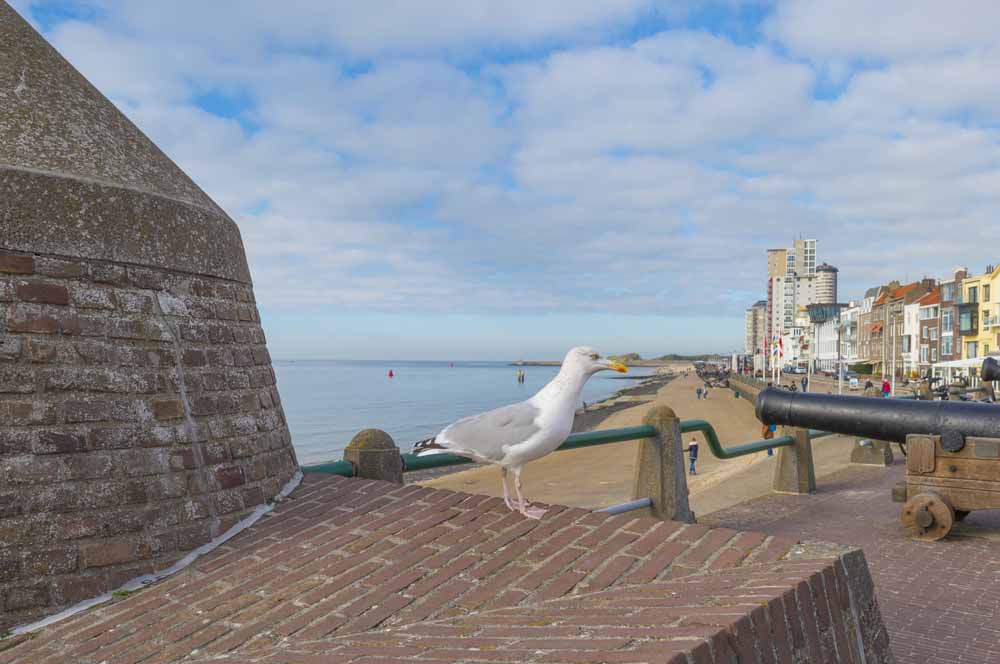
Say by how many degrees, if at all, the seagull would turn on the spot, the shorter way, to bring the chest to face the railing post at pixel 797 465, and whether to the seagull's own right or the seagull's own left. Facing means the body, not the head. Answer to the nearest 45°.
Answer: approximately 45° to the seagull's own left

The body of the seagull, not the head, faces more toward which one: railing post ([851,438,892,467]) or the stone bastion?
the railing post

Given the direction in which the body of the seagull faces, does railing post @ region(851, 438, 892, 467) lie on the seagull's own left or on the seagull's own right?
on the seagull's own left

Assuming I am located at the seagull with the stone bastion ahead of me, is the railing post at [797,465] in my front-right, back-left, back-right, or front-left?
back-right

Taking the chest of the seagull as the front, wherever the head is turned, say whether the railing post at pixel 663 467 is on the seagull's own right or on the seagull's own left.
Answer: on the seagull's own left

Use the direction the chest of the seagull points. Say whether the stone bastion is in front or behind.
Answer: behind

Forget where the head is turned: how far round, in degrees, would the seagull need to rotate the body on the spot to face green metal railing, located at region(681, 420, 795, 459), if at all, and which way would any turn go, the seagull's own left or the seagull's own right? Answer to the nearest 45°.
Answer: approximately 45° to the seagull's own left

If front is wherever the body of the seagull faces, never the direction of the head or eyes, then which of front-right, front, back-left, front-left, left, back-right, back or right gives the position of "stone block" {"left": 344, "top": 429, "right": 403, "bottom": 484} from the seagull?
back-left

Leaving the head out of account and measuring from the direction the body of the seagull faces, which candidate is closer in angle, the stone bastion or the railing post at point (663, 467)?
the railing post

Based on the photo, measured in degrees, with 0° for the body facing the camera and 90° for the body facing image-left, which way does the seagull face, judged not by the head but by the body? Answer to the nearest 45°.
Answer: approximately 270°
